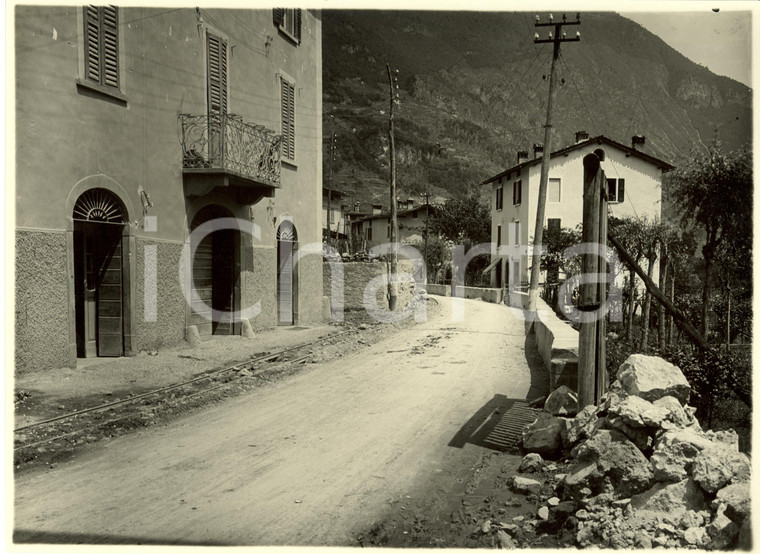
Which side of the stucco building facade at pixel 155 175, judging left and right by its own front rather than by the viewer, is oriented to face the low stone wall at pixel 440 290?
left

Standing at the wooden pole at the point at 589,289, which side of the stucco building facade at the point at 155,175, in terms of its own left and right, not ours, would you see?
front

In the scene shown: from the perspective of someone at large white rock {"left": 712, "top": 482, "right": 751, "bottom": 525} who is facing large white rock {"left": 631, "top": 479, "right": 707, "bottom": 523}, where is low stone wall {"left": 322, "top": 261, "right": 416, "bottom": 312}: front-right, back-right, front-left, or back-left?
front-right

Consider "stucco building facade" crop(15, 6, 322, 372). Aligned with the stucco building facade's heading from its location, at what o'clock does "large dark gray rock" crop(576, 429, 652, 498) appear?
The large dark gray rock is roughly at 1 o'clock from the stucco building facade.

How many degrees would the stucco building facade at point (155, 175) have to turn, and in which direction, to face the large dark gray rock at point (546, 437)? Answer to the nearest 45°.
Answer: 0° — it already faces it

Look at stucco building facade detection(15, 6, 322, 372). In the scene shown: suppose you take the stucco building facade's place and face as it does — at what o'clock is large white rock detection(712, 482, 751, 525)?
The large white rock is roughly at 1 o'clock from the stucco building facade.

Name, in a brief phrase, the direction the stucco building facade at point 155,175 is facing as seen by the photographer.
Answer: facing the viewer and to the right of the viewer

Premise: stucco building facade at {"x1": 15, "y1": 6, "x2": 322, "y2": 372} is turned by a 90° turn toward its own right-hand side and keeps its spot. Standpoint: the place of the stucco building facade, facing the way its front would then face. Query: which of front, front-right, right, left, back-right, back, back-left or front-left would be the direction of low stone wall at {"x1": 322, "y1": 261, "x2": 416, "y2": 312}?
back

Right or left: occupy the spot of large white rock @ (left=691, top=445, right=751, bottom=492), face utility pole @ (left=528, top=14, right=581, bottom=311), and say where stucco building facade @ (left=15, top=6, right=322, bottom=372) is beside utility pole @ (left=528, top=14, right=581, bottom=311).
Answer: left

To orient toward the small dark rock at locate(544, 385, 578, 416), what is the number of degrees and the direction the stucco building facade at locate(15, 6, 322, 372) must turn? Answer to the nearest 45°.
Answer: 0° — it already faces it
